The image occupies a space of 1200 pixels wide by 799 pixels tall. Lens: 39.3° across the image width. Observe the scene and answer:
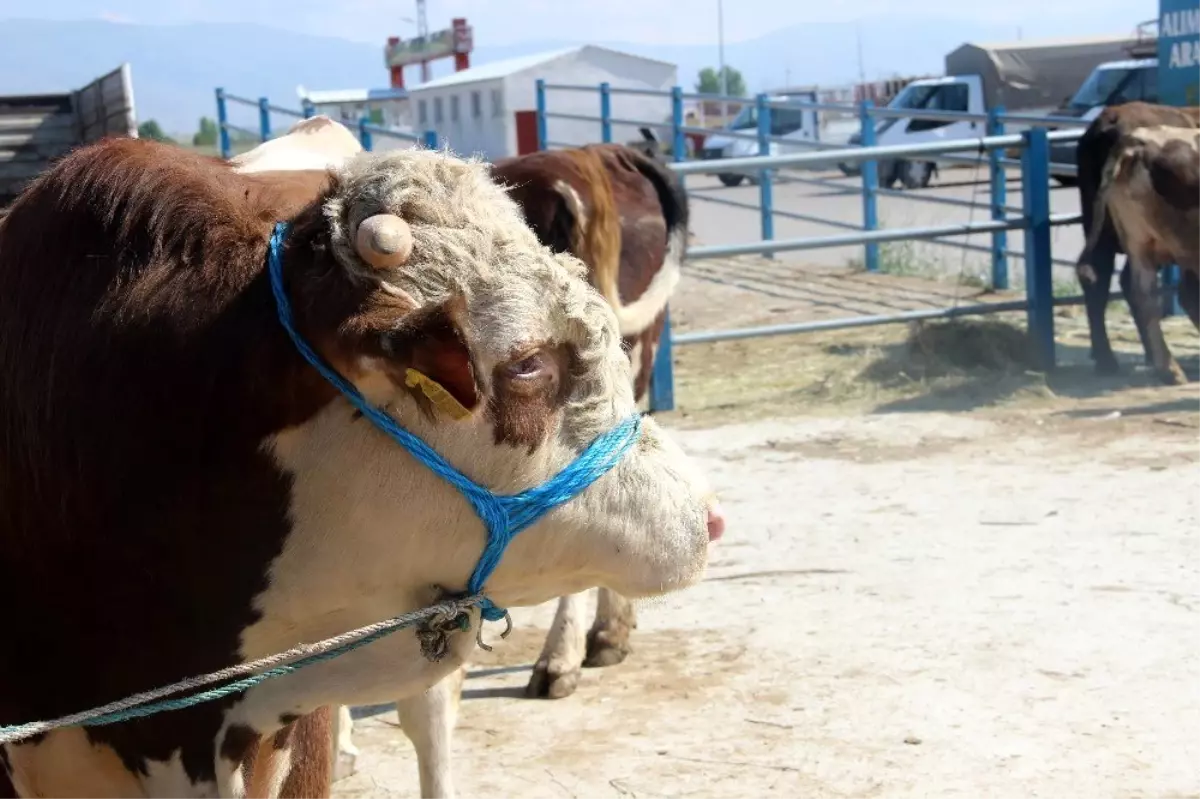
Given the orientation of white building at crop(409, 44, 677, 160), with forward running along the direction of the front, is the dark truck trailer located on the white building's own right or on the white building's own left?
on the white building's own right

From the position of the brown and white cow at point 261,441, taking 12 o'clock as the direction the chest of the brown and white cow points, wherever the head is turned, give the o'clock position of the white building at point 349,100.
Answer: The white building is roughly at 9 o'clock from the brown and white cow.

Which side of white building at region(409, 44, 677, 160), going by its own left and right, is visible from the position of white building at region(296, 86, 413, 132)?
right

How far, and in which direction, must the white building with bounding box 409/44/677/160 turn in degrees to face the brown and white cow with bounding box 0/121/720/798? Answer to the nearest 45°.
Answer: approximately 45° to its right

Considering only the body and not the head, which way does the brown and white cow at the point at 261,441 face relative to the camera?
to the viewer's right

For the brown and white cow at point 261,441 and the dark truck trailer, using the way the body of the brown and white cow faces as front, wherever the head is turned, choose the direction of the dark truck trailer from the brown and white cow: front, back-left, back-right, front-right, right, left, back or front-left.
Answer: left

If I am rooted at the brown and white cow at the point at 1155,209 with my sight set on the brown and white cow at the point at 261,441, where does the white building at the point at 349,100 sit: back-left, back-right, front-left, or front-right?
back-right

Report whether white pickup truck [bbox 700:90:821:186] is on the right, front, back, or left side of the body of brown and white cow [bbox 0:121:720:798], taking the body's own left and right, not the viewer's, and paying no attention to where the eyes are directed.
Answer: left

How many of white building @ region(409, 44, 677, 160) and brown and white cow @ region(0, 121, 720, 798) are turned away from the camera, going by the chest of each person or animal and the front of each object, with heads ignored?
0

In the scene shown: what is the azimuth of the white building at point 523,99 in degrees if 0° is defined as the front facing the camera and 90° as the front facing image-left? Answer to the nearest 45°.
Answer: approximately 315°

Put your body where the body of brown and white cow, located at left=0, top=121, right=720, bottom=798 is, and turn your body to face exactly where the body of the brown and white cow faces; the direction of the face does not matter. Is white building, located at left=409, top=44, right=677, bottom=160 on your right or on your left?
on your left

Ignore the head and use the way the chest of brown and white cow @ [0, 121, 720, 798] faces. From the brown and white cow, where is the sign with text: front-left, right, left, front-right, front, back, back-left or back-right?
front-left

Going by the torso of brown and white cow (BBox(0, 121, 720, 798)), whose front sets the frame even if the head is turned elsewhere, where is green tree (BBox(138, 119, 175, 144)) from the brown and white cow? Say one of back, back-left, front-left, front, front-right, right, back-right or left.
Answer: left
